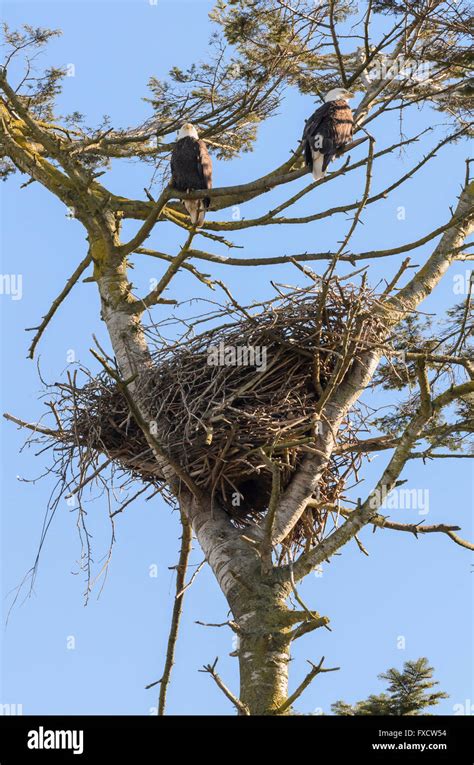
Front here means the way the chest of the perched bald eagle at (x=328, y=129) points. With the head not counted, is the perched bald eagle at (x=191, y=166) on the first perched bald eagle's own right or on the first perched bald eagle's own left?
on the first perched bald eagle's own left

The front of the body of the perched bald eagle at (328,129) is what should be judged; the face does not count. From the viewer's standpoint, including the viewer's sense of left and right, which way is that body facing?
facing away from the viewer and to the right of the viewer
